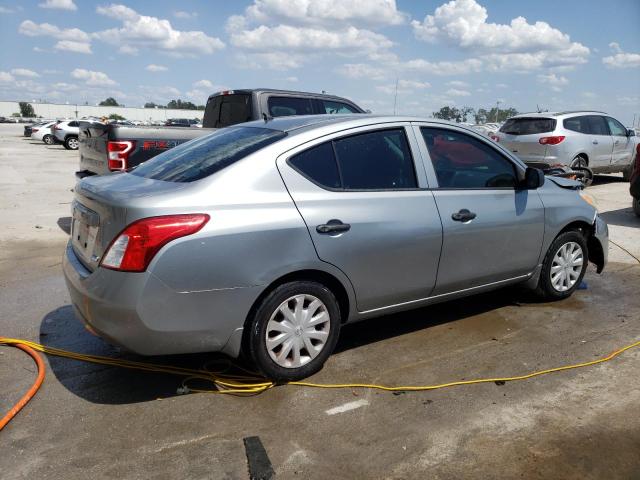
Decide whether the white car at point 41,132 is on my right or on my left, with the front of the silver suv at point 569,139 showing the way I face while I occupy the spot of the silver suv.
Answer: on my left

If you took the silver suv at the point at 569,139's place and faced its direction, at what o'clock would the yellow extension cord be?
The yellow extension cord is roughly at 5 o'clock from the silver suv.

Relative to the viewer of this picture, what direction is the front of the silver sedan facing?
facing away from the viewer and to the right of the viewer

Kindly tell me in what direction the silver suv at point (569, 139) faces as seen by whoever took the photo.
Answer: facing away from the viewer and to the right of the viewer

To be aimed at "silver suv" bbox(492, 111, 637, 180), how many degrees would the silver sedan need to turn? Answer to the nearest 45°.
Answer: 0° — it already faces it

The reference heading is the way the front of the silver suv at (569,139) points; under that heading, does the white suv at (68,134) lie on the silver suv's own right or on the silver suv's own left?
on the silver suv's own left

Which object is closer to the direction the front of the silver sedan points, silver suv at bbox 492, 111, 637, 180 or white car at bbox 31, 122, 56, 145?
the silver suv
